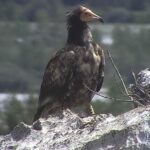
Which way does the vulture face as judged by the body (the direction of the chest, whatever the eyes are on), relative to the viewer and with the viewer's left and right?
facing the viewer and to the right of the viewer
